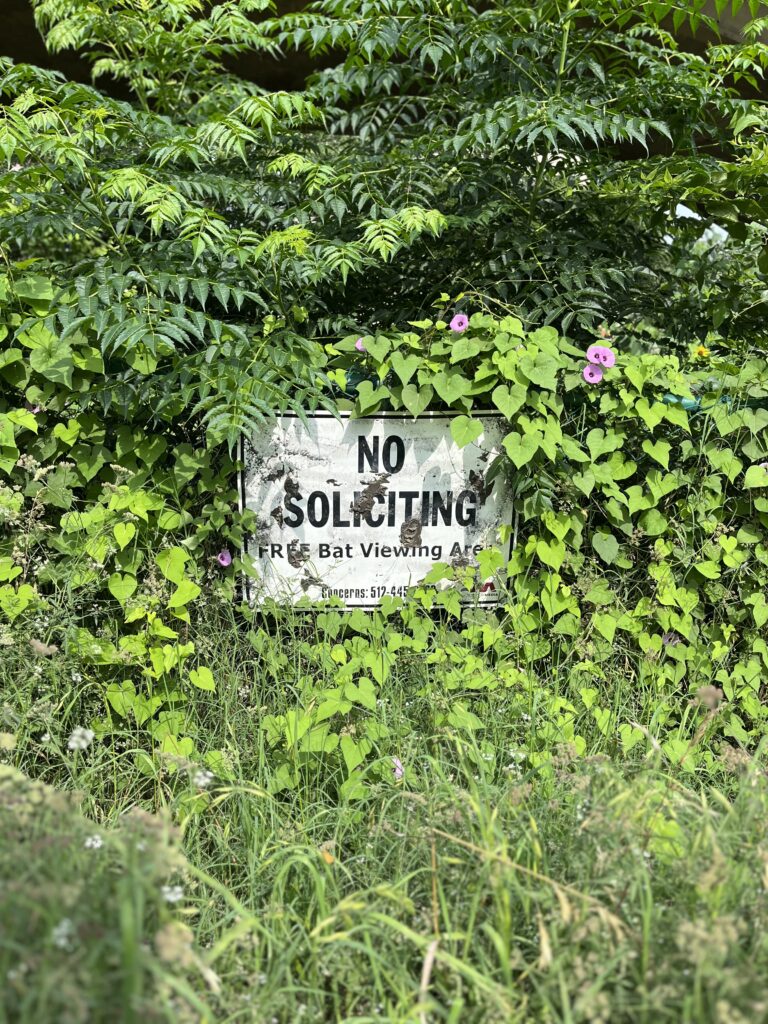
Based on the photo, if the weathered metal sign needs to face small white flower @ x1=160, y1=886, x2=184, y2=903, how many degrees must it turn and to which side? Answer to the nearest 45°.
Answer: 0° — it already faces it

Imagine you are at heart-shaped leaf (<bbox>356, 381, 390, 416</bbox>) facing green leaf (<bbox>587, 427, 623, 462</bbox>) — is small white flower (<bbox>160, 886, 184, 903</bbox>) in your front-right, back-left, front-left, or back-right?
back-right

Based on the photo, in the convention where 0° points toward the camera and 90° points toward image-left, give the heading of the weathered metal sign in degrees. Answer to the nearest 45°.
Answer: approximately 0°
